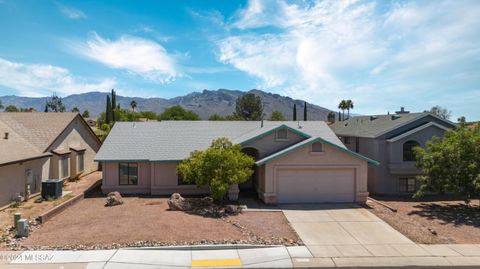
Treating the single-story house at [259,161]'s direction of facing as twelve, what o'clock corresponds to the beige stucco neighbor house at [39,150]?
The beige stucco neighbor house is roughly at 3 o'clock from the single-story house.

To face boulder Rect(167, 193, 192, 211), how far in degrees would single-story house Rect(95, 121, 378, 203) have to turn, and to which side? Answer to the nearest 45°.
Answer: approximately 45° to its right

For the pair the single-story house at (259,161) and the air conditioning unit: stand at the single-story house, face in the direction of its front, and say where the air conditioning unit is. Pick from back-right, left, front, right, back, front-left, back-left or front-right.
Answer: right

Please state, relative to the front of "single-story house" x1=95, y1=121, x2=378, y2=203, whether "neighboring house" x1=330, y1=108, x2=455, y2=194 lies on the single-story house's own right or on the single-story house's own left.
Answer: on the single-story house's own left

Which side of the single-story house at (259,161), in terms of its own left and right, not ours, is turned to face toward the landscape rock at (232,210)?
front

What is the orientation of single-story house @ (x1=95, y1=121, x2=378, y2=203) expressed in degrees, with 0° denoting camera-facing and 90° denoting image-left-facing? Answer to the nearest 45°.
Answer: approximately 0°

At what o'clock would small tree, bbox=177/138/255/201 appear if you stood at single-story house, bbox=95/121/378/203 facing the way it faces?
The small tree is roughly at 1 o'clock from the single-story house.

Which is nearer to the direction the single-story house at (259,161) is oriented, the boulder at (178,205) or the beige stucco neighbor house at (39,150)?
the boulder

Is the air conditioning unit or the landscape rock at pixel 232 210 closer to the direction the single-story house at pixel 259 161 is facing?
the landscape rock

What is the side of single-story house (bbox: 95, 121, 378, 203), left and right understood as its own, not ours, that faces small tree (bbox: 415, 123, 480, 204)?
left
